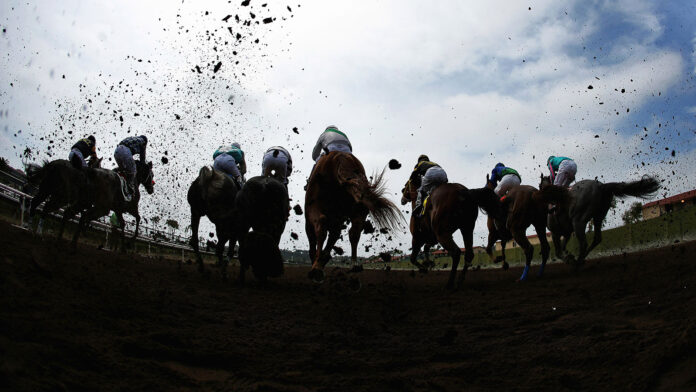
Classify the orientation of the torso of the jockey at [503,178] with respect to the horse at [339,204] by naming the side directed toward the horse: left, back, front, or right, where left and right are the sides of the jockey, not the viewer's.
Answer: left

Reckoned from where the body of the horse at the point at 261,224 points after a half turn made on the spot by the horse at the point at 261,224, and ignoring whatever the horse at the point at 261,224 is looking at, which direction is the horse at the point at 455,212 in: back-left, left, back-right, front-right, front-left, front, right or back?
left

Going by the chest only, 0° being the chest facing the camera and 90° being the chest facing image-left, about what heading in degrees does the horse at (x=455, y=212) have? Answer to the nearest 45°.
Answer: approximately 135°

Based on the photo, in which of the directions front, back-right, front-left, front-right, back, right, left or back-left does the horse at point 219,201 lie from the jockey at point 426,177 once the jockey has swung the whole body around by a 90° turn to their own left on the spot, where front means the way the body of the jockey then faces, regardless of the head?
front-right

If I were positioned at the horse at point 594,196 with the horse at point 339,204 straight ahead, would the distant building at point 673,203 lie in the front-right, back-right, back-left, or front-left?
back-right

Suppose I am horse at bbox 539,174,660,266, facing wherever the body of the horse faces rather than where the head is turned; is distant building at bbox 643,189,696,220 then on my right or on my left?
on my right

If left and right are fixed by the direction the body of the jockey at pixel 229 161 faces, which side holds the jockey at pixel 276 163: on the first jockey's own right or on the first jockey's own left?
on the first jockey's own right

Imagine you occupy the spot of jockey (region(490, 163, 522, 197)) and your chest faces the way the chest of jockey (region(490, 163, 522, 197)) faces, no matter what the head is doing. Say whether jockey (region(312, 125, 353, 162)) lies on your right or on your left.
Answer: on your left

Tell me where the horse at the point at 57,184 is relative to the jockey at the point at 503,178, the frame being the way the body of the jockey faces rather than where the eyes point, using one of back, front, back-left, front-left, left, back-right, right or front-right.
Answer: left

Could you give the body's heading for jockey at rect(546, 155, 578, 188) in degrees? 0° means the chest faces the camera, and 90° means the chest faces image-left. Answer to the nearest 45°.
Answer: approximately 135°

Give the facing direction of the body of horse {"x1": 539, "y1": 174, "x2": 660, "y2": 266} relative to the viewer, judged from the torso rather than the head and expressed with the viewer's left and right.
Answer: facing away from the viewer and to the left of the viewer

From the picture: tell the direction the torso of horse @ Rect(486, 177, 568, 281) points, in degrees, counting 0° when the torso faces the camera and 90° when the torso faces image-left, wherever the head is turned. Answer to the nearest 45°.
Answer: approximately 135°

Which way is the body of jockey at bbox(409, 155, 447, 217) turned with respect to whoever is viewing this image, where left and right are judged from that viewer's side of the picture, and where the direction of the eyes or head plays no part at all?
facing away from the viewer and to the left of the viewer

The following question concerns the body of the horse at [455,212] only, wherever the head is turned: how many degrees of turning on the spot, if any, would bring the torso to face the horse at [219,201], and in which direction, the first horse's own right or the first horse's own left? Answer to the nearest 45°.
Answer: approximately 45° to the first horse's own left

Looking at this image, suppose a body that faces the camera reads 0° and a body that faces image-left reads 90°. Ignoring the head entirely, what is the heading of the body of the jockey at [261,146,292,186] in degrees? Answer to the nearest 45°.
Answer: approximately 180°

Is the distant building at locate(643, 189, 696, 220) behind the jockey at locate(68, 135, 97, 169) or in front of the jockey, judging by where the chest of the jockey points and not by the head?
in front
